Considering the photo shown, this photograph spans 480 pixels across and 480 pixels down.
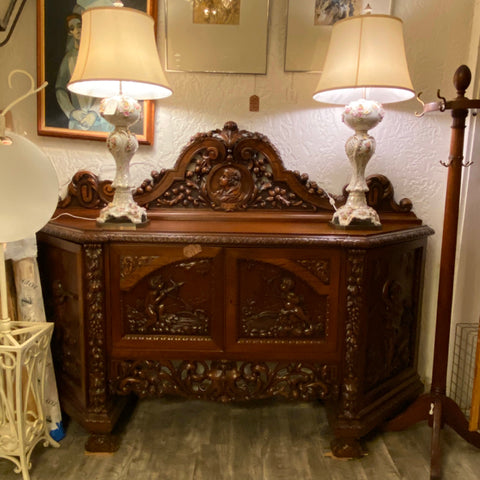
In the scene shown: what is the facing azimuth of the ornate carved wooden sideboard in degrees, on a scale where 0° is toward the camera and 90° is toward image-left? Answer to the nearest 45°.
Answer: approximately 0°

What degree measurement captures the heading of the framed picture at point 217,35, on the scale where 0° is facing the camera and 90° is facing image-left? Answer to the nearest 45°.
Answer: approximately 0°
